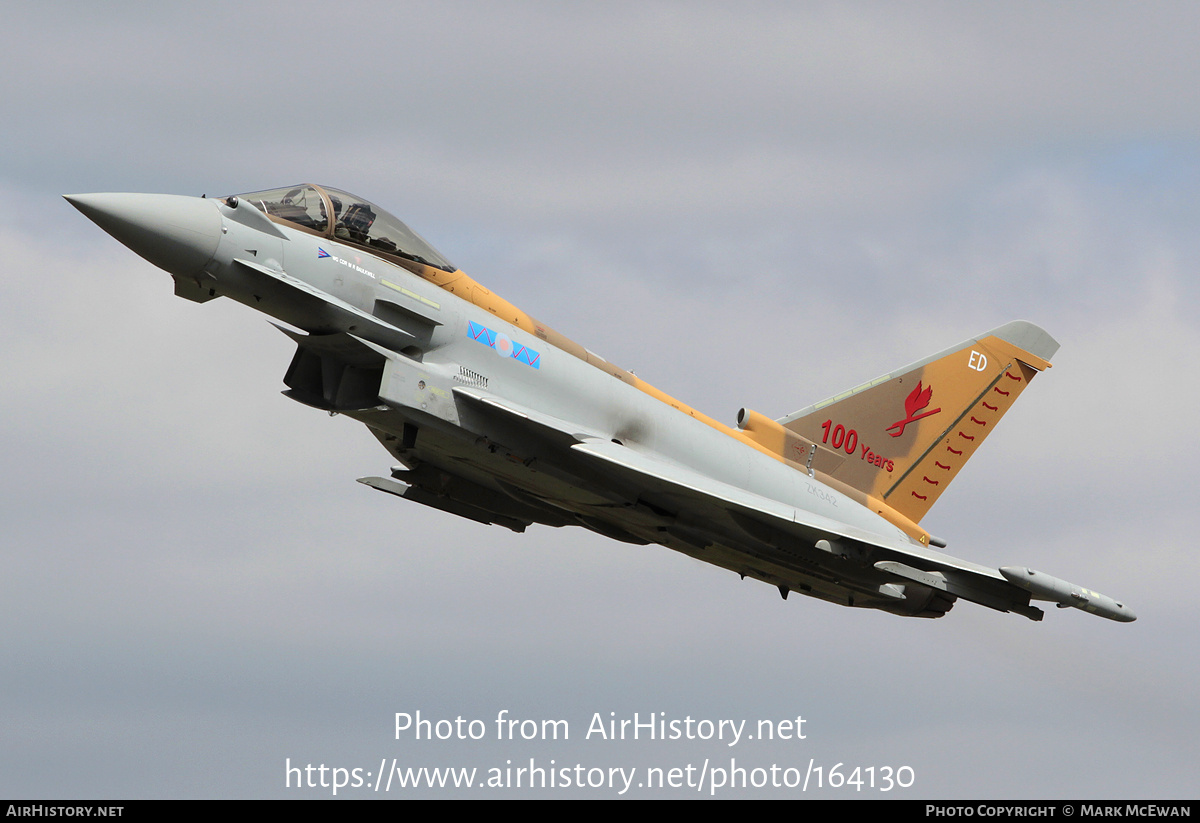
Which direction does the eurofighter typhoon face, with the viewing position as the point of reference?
facing the viewer and to the left of the viewer
